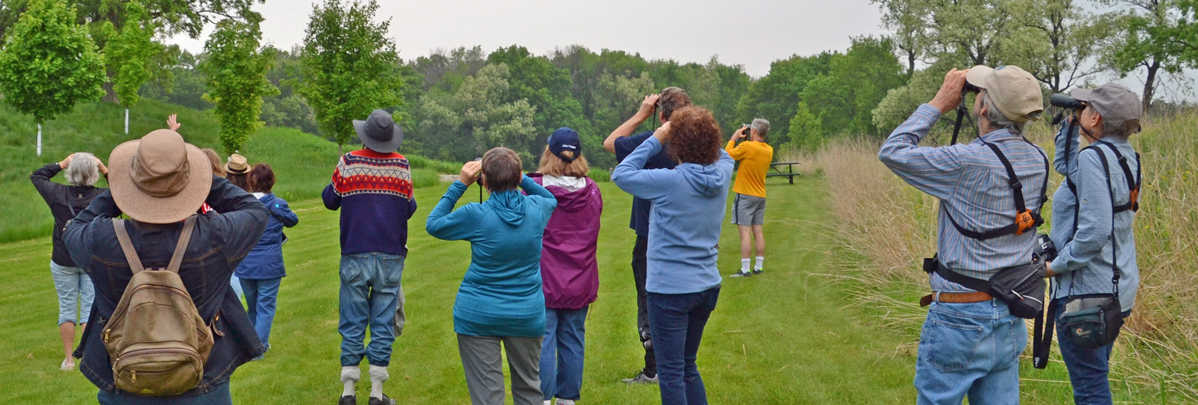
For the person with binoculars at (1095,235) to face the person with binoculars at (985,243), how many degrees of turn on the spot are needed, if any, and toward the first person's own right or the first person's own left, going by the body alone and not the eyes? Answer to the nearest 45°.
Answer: approximately 90° to the first person's own left

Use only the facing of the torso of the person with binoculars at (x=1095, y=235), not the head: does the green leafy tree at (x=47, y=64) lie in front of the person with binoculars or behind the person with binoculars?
in front

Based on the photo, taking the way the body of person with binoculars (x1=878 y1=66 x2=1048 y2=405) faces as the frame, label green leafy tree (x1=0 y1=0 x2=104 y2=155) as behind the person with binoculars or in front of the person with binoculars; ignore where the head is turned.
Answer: in front

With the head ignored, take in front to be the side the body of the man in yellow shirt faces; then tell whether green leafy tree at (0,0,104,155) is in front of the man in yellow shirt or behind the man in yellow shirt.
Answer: in front

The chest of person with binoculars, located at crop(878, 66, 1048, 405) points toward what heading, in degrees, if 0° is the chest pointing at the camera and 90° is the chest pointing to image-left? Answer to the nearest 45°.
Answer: approximately 135°

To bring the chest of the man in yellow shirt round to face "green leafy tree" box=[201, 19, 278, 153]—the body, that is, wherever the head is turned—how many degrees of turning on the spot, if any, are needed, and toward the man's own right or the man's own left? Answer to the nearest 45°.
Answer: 0° — they already face it
